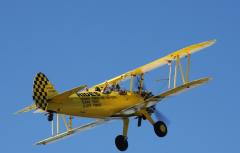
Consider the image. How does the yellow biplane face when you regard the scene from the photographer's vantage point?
facing away from the viewer and to the right of the viewer
